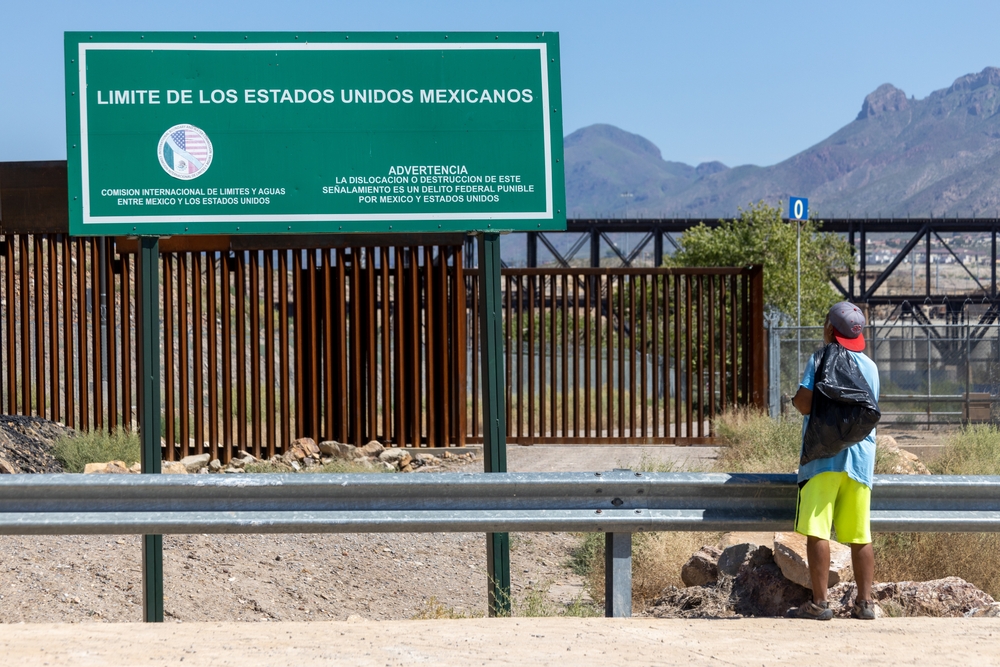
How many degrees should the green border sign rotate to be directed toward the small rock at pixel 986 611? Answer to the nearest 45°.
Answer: approximately 90° to its left

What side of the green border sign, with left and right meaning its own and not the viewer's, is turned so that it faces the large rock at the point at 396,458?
back

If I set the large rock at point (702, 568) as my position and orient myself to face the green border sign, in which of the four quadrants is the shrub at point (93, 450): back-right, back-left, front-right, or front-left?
front-right

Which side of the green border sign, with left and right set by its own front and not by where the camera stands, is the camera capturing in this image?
front

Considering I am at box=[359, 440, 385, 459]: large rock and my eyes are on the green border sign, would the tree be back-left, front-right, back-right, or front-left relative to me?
back-left

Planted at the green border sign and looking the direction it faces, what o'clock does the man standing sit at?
The man standing is roughly at 10 o'clock from the green border sign.

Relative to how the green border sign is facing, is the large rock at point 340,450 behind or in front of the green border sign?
behind

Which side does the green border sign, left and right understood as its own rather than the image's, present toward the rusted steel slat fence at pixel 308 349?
back

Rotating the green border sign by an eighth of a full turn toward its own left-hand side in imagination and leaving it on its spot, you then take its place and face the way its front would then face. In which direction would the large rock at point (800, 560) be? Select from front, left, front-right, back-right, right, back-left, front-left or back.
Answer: front-left

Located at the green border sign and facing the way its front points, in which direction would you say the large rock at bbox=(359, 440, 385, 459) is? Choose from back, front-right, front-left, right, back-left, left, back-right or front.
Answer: back
